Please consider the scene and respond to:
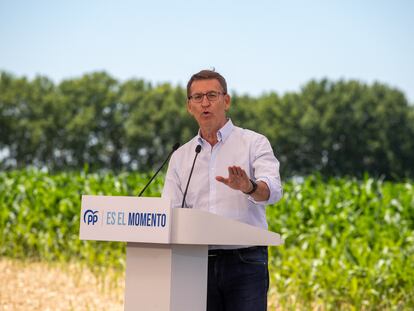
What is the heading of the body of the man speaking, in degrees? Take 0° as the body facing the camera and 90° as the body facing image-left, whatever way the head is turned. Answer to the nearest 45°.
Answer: approximately 45°
